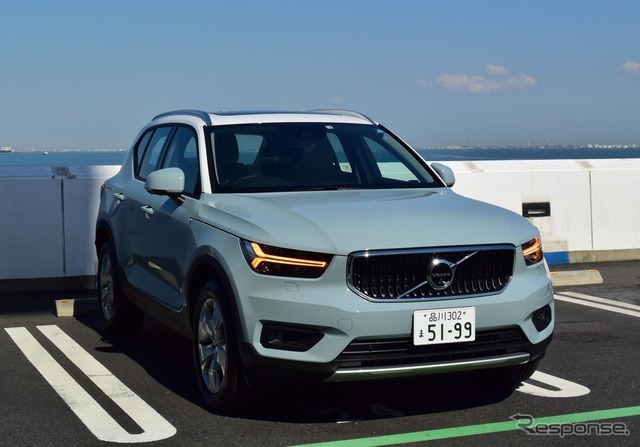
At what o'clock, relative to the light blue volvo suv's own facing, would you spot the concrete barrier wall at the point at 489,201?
The concrete barrier wall is roughly at 8 o'clock from the light blue volvo suv.

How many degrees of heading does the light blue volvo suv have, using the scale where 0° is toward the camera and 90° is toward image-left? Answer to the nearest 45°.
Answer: approximately 315°

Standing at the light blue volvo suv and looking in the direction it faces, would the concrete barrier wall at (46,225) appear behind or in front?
behind
